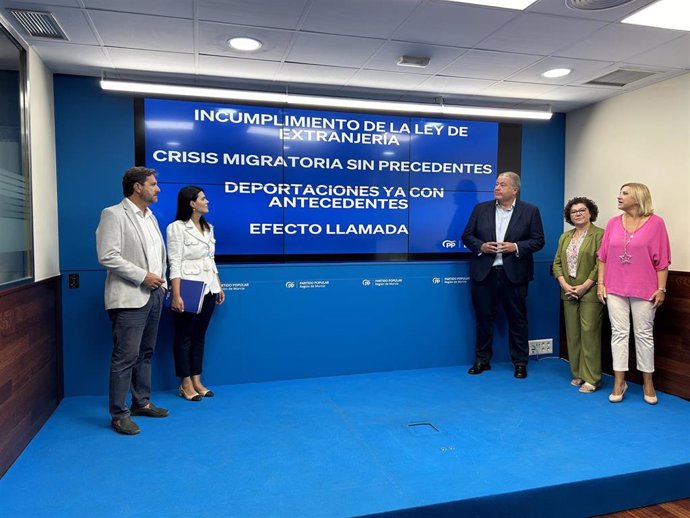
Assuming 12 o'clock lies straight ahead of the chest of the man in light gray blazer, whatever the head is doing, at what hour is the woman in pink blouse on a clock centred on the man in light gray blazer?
The woman in pink blouse is roughly at 11 o'clock from the man in light gray blazer.

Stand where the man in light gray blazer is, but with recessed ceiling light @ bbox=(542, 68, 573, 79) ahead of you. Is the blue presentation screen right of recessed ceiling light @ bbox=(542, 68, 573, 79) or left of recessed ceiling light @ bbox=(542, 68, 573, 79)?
left

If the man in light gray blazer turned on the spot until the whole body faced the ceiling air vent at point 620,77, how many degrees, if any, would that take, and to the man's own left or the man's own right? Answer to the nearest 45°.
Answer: approximately 45° to the man's own left

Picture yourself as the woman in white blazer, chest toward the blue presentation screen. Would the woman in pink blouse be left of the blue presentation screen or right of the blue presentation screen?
right

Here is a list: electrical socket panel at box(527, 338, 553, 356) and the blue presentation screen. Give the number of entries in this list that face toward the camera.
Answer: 2

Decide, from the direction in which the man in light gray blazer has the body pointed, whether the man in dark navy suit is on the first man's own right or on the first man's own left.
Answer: on the first man's own left

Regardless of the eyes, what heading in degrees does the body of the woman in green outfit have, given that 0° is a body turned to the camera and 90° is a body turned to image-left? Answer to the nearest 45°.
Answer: approximately 45°

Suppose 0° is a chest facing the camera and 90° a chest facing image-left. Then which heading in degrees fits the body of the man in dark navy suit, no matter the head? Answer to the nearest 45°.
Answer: approximately 0°

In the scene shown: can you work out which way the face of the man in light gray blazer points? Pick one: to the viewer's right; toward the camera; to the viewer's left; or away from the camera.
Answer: to the viewer's right

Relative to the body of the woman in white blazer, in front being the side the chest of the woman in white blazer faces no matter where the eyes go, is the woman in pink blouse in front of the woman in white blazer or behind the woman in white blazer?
in front
